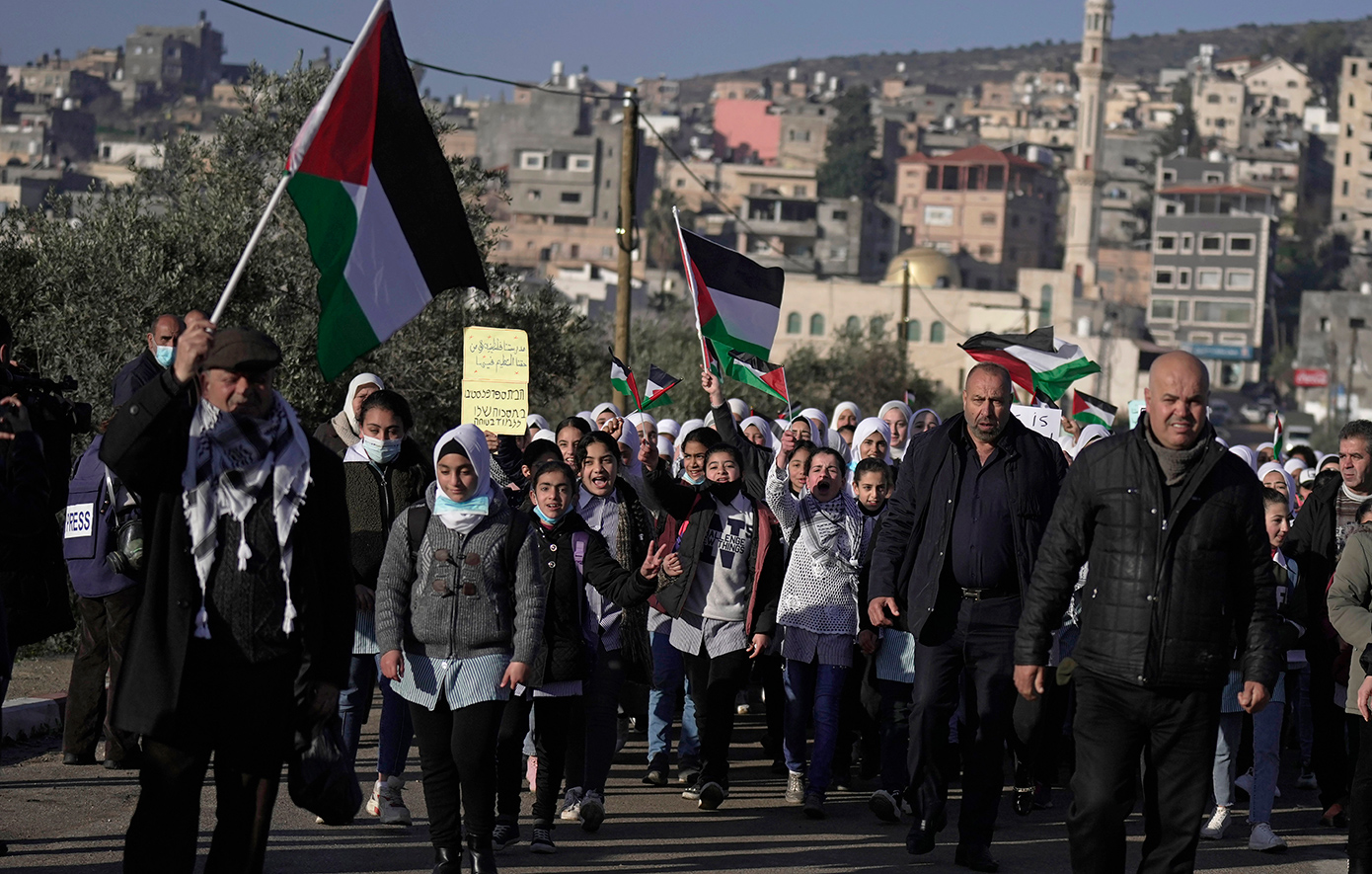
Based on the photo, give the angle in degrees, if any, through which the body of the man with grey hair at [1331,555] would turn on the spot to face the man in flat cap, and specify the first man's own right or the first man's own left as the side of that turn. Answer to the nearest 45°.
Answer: approximately 45° to the first man's own right

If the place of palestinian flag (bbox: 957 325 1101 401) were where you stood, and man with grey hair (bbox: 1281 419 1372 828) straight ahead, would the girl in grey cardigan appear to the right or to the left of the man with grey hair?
right

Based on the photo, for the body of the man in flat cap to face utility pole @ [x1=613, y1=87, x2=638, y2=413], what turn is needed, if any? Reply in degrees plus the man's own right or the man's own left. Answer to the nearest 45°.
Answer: approximately 180°

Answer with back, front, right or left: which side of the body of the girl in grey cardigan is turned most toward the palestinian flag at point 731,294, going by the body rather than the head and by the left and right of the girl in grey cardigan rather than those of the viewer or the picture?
back

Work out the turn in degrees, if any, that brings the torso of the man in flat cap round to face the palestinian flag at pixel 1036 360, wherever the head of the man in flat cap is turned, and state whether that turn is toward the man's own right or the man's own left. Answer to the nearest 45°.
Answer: approximately 135° to the man's own left

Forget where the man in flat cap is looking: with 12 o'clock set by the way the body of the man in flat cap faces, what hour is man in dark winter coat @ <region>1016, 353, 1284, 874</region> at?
The man in dark winter coat is roughly at 9 o'clock from the man in flat cap.

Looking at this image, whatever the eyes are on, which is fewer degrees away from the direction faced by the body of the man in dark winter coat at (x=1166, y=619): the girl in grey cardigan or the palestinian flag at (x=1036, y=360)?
the girl in grey cardigan

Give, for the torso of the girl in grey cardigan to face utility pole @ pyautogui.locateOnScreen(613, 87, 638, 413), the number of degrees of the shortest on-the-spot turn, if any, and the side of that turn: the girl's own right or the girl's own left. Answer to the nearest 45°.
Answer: approximately 180°
